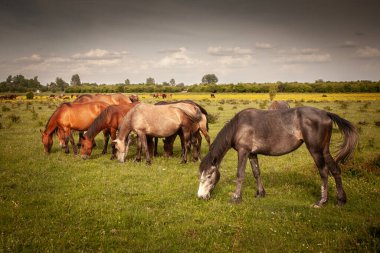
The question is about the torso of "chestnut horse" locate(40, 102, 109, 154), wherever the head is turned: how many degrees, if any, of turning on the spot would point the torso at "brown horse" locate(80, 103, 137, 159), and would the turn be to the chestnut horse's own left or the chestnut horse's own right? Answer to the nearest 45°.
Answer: approximately 135° to the chestnut horse's own left

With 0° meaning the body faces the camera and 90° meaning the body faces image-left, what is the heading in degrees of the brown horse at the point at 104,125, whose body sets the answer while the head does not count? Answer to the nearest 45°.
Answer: approximately 90°

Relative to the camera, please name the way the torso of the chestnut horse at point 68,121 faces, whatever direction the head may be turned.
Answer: to the viewer's left

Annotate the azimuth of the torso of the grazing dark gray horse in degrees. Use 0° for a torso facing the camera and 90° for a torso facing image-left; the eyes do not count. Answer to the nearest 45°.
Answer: approximately 90°

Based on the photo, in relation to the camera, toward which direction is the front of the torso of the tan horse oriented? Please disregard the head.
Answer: to the viewer's left

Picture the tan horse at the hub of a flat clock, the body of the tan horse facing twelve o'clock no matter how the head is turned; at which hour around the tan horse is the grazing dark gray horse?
The grazing dark gray horse is roughly at 8 o'clock from the tan horse.

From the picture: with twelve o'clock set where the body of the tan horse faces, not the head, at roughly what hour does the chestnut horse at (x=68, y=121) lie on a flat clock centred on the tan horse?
The chestnut horse is roughly at 1 o'clock from the tan horse.

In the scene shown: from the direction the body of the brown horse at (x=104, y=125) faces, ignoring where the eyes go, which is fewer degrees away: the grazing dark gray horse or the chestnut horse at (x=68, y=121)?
the chestnut horse

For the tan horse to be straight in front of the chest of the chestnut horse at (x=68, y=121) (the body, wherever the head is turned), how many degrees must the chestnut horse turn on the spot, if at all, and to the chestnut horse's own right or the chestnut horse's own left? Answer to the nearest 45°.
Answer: approximately 135° to the chestnut horse's own left

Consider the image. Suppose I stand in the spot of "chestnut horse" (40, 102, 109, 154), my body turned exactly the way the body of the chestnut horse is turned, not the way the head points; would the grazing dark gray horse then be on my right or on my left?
on my left
